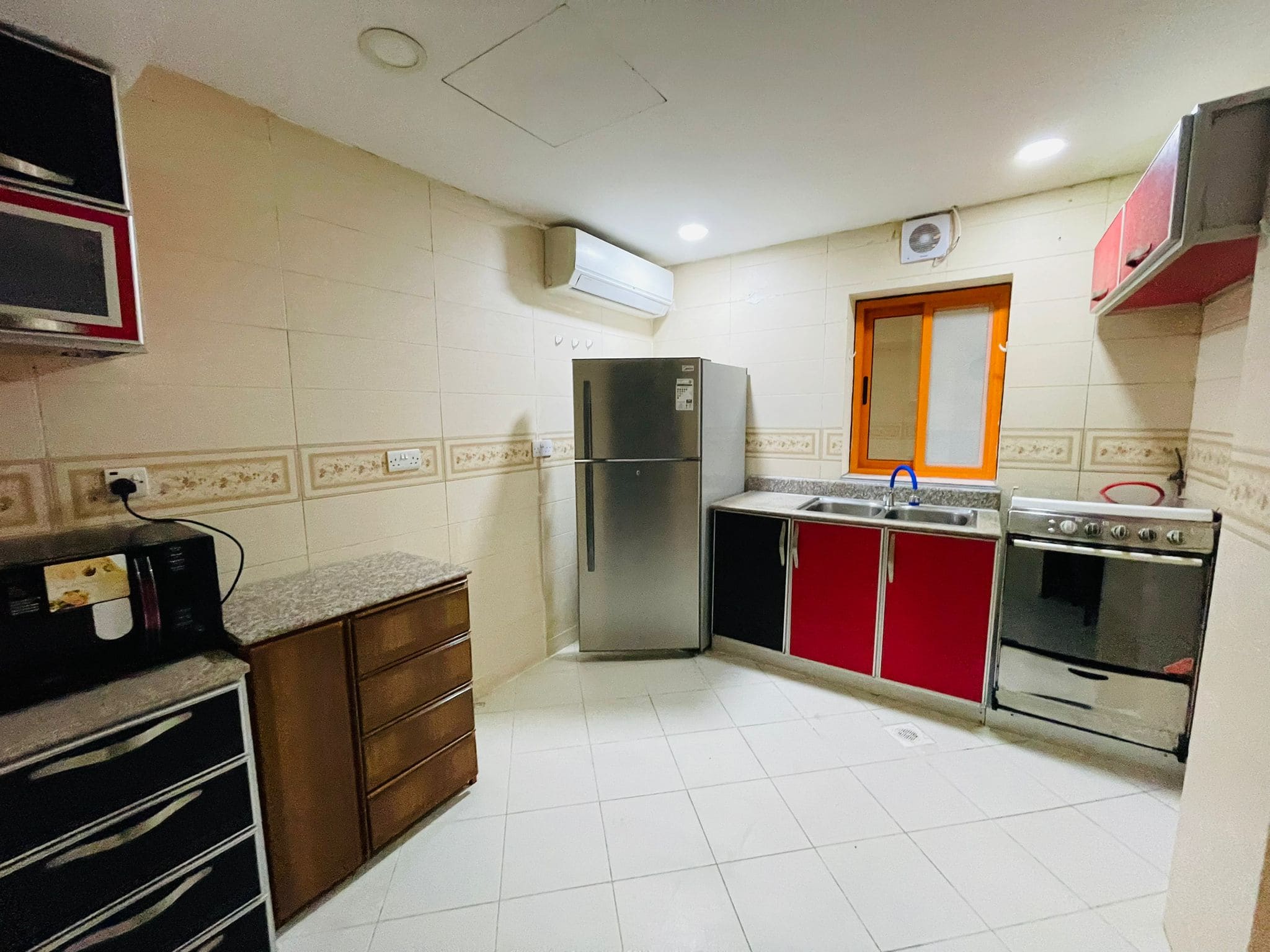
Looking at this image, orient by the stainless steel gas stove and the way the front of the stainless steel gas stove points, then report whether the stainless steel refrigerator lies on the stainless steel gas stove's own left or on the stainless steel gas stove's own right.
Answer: on the stainless steel gas stove's own right

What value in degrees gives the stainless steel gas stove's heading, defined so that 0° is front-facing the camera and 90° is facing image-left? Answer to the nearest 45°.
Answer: approximately 0°

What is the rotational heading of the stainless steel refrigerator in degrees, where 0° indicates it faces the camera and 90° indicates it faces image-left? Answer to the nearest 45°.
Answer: approximately 0°

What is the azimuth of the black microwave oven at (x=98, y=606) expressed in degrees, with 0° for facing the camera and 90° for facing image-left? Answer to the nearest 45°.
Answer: approximately 315°

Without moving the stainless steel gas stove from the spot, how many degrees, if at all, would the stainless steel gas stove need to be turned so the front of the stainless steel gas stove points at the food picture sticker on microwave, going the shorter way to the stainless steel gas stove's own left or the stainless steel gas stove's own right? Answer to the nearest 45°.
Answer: approximately 45° to the stainless steel gas stove's own right

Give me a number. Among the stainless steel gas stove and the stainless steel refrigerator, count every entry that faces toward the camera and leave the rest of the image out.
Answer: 2

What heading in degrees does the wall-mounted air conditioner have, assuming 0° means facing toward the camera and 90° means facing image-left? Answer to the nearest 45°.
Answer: approximately 315°

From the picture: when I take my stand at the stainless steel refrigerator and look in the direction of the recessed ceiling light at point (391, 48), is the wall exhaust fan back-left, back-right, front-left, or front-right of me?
back-left

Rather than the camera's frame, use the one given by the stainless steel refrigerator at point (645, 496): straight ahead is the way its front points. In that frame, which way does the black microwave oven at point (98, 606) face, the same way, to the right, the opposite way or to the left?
to the left

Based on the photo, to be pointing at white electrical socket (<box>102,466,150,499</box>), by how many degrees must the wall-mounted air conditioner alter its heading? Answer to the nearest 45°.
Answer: approximately 90° to its right
